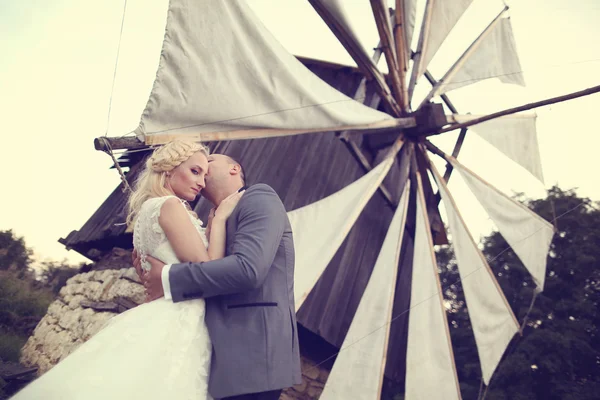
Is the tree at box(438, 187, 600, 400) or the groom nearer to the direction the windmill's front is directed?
the groom

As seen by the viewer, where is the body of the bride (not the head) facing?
to the viewer's right

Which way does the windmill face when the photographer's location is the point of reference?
facing the viewer and to the right of the viewer

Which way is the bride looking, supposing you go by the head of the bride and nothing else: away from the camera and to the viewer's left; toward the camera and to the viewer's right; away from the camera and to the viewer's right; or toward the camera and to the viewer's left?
toward the camera and to the viewer's right

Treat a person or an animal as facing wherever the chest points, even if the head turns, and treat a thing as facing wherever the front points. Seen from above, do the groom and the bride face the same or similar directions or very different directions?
very different directions

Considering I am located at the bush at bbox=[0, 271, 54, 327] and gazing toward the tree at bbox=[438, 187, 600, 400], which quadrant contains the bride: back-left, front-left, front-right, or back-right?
front-right

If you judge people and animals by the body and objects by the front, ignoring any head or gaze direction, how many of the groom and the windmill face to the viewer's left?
1

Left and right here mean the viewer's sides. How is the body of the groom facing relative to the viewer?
facing to the left of the viewer

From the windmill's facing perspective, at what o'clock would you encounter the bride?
The bride is roughly at 2 o'clock from the windmill.

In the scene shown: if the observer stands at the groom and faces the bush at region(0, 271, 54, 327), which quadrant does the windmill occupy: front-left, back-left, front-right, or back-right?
front-right
